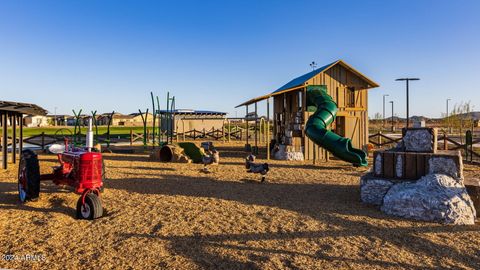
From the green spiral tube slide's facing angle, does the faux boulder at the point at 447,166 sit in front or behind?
in front

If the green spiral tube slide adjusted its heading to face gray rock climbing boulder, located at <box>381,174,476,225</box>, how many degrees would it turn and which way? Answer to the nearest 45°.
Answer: approximately 45° to its right

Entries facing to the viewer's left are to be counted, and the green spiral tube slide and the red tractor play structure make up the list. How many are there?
0

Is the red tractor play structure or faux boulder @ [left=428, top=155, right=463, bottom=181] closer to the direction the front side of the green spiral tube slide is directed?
the faux boulder

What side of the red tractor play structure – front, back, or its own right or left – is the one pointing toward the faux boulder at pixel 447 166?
front

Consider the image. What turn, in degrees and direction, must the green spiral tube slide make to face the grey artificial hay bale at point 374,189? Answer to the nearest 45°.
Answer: approximately 45° to its right

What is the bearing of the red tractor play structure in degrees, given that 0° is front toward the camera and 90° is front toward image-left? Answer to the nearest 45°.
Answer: approximately 315°

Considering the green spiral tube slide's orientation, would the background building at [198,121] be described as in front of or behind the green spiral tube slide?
behind

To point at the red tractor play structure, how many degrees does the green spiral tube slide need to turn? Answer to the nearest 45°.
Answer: approximately 90° to its right
